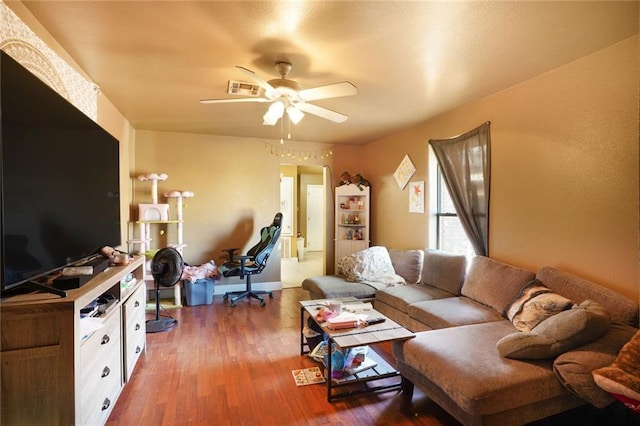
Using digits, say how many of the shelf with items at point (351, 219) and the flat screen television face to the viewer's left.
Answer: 0

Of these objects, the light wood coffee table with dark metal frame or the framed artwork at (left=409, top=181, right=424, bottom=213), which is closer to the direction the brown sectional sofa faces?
the light wood coffee table with dark metal frame

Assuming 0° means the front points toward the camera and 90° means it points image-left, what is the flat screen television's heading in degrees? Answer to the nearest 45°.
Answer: approximately 315°

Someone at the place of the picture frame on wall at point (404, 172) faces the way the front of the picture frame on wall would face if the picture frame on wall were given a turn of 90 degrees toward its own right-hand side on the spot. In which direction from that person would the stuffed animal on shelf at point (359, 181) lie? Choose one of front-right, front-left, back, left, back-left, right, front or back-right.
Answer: front

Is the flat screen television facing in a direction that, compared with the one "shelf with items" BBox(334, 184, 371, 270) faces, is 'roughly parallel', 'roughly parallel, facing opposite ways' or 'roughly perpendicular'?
roughly perpendicular

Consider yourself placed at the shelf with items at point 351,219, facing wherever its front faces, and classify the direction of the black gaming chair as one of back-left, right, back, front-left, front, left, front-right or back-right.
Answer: front-right

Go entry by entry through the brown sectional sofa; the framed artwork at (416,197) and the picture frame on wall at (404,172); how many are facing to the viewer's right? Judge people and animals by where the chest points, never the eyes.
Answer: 0

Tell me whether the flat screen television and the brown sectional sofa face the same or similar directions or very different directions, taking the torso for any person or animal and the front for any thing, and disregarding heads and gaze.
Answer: very different directions

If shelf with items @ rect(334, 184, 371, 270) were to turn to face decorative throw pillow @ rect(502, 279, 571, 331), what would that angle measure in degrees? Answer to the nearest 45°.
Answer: approximately 45° to its left

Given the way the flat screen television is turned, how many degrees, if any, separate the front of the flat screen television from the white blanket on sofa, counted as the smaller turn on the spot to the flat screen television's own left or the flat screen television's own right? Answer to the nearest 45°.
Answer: approximately 45° to the flat screen television's own left

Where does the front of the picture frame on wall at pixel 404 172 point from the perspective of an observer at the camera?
facing the viewer and to the left of the viewer

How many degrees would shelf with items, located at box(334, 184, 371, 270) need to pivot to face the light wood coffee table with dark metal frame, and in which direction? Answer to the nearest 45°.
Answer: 0° — it already faces it

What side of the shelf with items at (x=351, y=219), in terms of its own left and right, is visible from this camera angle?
front

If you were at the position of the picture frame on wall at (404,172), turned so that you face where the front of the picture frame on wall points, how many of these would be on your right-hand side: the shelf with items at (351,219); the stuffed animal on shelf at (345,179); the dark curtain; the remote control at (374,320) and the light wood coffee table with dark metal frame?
2
